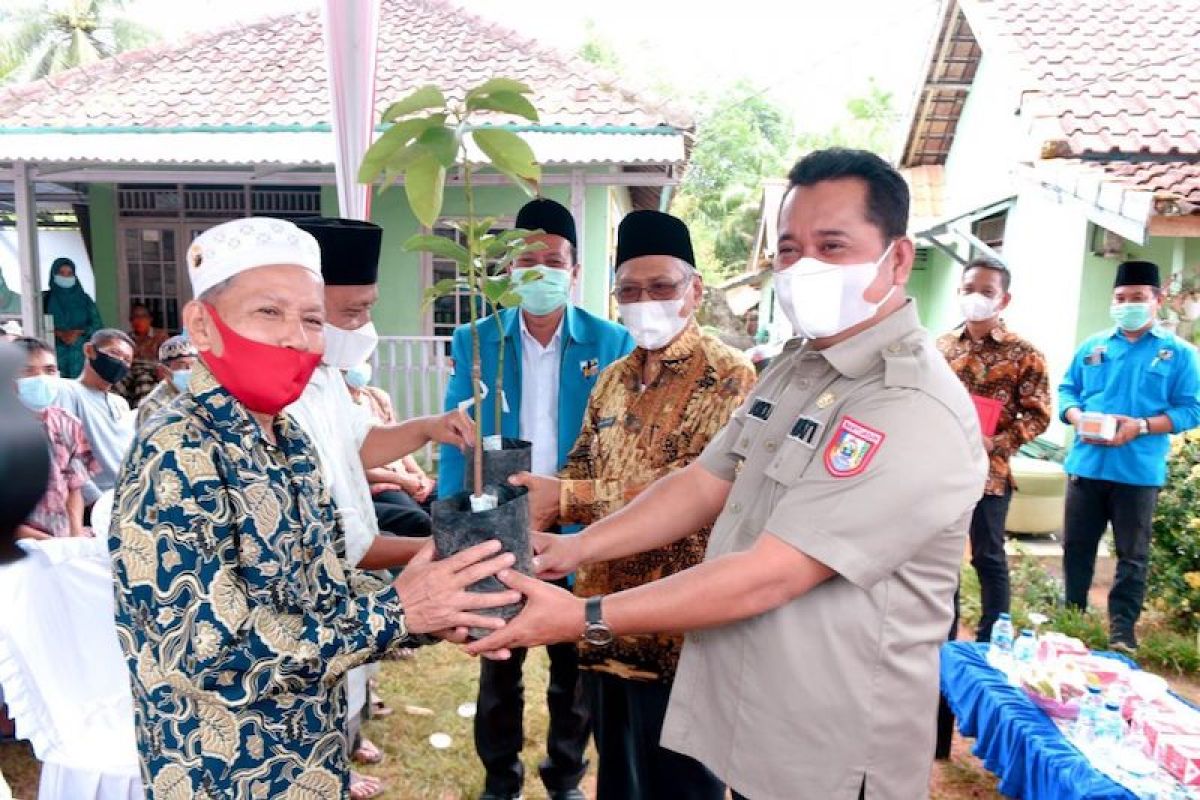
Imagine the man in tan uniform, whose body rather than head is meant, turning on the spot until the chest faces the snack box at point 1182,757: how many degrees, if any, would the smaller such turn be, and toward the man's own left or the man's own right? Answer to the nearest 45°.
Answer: approximately 180°

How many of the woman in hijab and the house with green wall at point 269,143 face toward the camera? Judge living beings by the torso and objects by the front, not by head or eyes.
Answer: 2

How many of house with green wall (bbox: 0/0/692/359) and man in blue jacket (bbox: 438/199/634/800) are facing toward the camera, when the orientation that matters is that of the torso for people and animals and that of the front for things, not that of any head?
2

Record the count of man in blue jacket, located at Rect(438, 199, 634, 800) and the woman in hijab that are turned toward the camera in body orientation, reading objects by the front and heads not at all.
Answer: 2

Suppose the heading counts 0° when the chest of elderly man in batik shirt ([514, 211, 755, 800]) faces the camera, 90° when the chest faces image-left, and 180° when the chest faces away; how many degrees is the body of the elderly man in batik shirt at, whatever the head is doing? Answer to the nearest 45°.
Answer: approximately 45°

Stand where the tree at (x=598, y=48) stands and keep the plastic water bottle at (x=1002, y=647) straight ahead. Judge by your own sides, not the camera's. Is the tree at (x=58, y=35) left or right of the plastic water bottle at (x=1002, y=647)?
right
